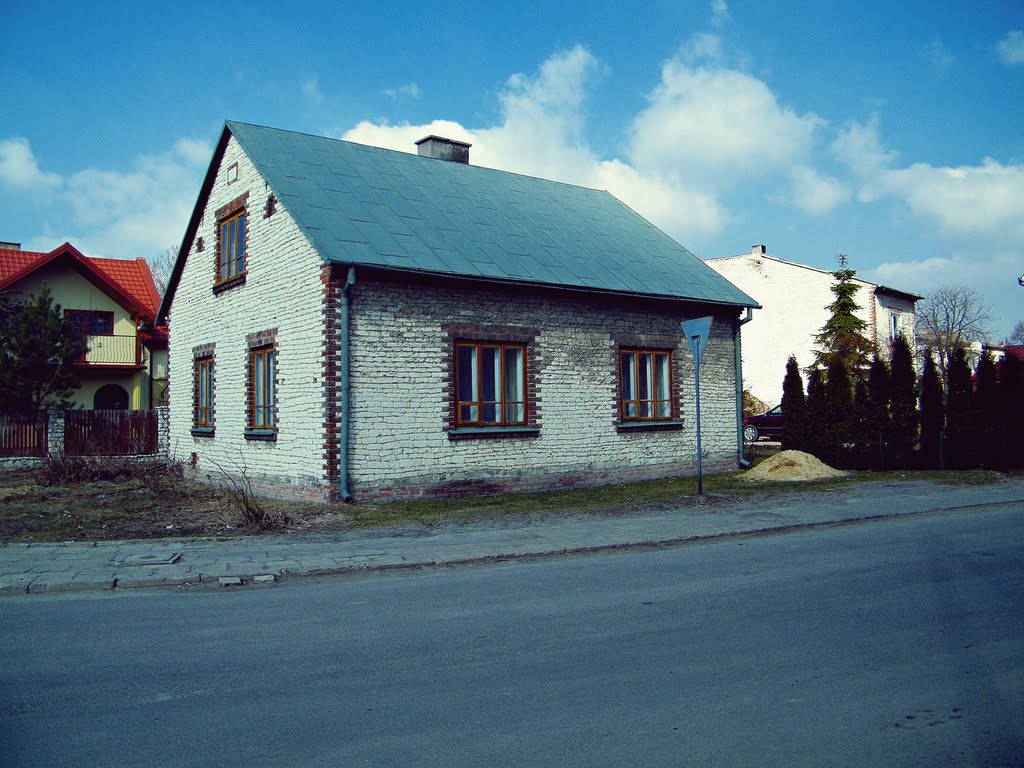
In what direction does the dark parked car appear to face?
to the viewer's left

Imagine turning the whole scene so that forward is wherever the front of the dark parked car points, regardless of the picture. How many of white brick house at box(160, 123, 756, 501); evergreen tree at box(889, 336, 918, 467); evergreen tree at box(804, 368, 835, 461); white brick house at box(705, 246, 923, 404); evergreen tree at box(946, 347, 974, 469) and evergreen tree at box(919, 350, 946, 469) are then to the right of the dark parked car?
1

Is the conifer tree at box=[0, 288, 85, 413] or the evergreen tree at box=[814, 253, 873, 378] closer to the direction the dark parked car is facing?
the conifer tree

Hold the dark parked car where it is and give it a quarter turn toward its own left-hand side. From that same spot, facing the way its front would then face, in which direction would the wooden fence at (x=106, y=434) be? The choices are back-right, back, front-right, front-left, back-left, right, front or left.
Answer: front-right

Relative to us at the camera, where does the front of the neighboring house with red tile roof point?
facing the viewer

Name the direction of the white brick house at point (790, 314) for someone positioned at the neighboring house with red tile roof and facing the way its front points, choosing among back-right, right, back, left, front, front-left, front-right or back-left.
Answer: left

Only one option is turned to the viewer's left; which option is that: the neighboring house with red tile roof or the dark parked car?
the dark parked car

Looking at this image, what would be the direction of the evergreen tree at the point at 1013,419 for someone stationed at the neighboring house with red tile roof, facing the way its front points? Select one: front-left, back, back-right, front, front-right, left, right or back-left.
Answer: front-left

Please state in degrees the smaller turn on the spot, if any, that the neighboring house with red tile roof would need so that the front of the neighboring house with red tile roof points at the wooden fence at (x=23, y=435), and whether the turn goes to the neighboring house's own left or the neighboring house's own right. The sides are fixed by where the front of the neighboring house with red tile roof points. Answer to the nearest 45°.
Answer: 0° — it already faces it

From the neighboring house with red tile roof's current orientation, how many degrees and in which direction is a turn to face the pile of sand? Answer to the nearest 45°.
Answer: approximately 45° to its left

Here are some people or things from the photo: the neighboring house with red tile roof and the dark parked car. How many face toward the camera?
1

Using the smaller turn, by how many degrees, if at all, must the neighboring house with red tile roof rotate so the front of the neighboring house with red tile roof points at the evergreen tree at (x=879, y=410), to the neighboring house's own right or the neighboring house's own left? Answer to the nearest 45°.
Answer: approximately 45° to the neighboring house's own left

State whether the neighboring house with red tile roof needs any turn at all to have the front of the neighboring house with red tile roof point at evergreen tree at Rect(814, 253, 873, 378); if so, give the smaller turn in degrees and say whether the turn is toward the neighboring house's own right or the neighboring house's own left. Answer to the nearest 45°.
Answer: approximately 90° to the neighboring house's own left

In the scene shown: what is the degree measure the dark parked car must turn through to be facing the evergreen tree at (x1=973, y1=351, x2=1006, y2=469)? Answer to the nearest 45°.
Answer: approximately 90° to its left
